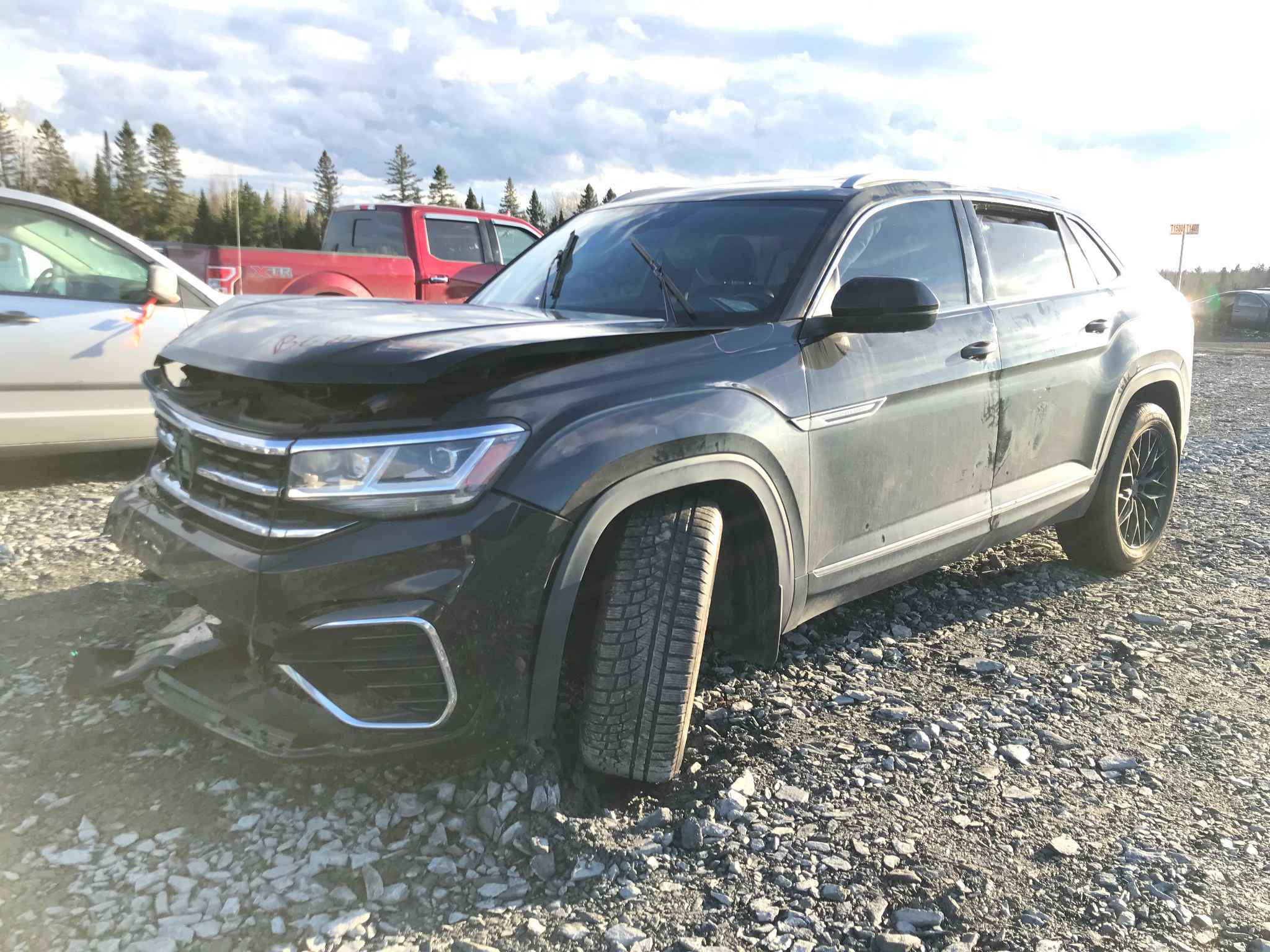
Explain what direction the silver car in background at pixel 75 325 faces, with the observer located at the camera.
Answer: facing to the right of the viewer

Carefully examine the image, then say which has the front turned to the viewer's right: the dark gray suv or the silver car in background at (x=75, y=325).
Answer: the silver car in background

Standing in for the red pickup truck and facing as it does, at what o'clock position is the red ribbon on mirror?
The red ribbon on mirror is roughly at 5 o'clock from the red pickup truck.

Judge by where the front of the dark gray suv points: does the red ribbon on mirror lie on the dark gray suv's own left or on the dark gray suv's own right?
on the dark gray suv's own right

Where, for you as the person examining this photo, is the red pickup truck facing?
facing away from the viewer and to the right of the viewer

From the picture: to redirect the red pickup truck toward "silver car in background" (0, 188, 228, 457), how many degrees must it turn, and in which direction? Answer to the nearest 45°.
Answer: approximately 135° to its right

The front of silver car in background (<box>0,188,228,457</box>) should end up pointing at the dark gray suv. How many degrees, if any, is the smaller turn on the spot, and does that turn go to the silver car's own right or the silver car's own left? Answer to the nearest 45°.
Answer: approximately 90° to the silver car's own right

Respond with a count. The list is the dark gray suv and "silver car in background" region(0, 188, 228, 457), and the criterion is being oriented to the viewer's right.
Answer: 1

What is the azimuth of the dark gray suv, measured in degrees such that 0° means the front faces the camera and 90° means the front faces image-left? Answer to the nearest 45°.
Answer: approximately 45°

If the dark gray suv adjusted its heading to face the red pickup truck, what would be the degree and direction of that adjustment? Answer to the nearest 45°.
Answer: approximately 135° to its right
